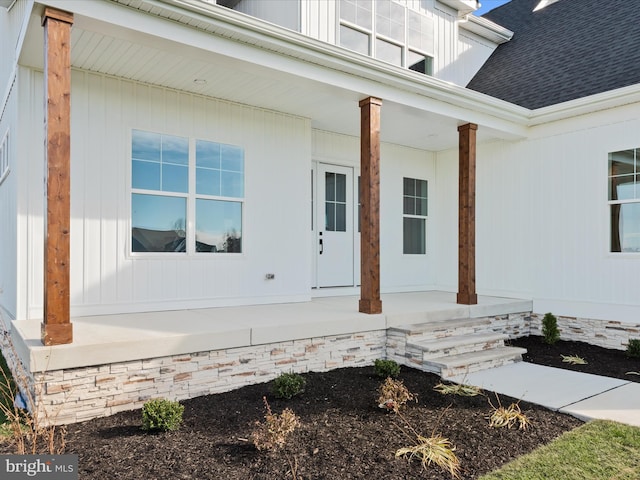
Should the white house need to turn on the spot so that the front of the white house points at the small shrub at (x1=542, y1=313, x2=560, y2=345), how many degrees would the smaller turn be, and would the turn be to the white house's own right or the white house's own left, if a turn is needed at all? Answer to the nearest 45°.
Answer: approximately 45° to the white house's own left

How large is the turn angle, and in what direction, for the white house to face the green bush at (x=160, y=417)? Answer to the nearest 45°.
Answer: approximately 45° to its right

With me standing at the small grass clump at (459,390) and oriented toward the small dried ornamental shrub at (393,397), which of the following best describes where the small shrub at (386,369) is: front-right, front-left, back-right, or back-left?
front-right

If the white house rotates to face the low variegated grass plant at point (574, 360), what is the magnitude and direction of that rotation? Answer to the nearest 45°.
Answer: approximately 45° to its left

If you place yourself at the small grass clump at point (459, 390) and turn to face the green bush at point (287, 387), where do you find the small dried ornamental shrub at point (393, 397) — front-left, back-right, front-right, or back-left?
front-left

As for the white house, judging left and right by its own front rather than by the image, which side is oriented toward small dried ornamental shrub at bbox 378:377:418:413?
front
